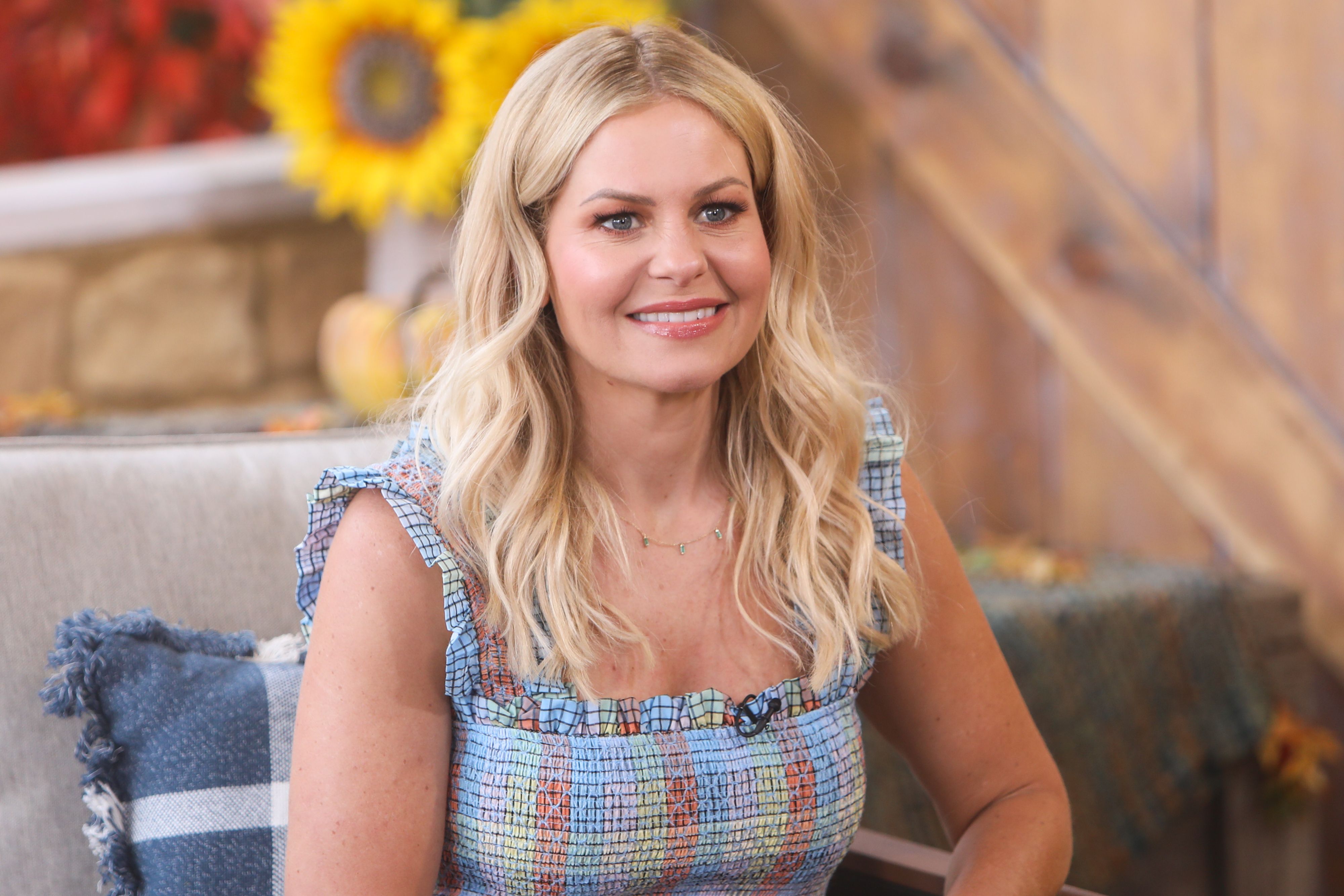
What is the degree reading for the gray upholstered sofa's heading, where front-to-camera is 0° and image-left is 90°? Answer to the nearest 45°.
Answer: approximately 0°

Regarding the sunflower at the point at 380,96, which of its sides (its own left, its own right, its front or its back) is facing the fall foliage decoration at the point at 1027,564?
left

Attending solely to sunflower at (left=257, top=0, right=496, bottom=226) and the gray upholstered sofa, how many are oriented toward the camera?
2

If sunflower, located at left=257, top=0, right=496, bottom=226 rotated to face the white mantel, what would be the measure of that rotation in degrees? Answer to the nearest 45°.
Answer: approximately 135° to its right

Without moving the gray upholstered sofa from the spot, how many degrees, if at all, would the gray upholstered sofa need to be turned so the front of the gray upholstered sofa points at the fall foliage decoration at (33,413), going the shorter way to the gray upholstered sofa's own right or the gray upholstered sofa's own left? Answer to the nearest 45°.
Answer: approximately 180°
